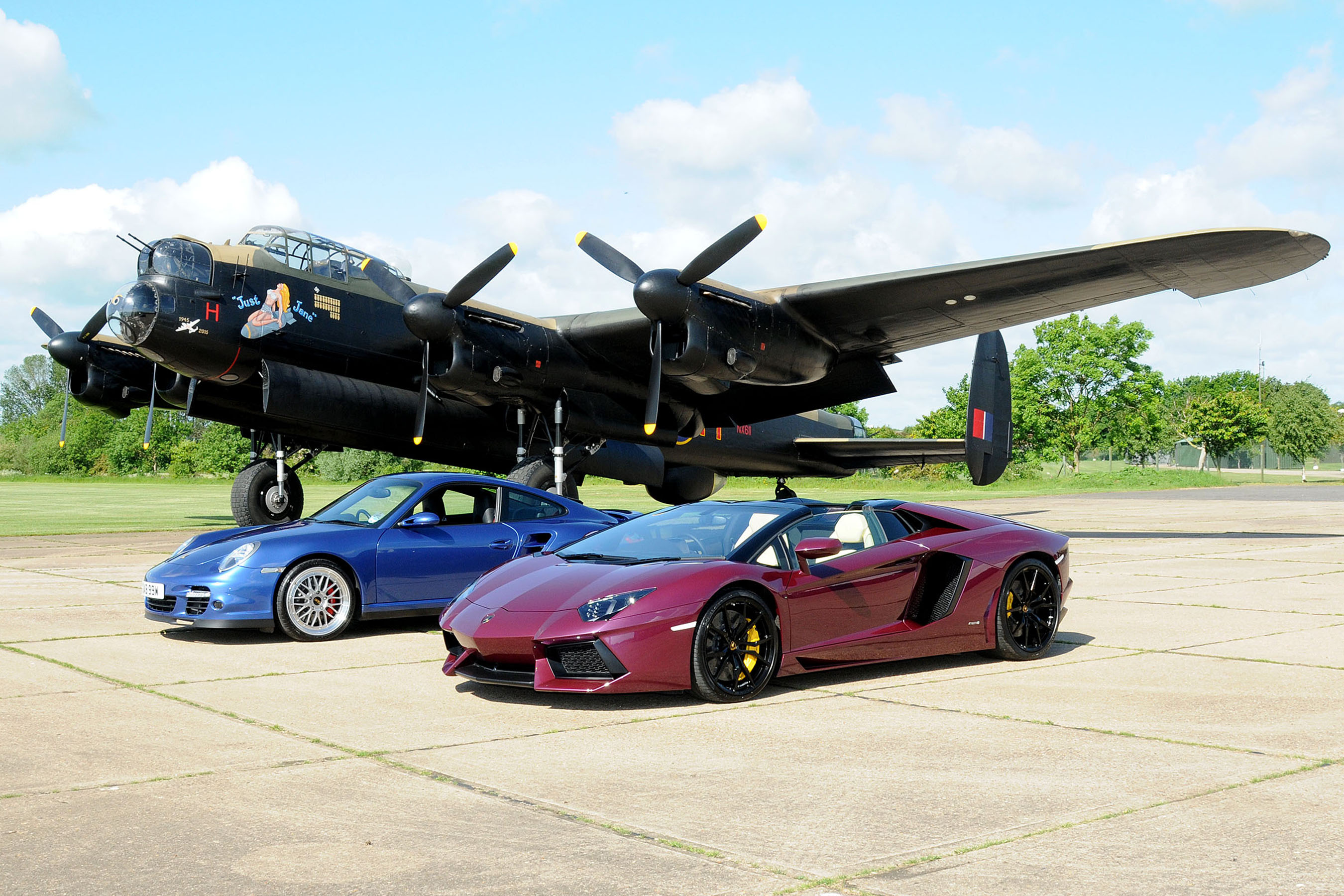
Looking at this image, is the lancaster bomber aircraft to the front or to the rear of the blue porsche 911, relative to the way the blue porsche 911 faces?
to the rear

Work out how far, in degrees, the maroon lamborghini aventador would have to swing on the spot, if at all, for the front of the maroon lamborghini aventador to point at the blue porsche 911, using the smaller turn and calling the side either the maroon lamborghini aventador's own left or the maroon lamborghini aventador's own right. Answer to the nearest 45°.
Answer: approximately 90° to the maroon lamborghini aventador's own right

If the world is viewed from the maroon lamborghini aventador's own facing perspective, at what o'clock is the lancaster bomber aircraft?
The lancaster bomber aircraft is roughly at 4 o'clock from the maroon lamborghini aventador.

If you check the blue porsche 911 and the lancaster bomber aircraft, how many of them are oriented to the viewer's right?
0

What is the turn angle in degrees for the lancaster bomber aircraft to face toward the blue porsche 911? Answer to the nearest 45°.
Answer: approximately 45° to its left

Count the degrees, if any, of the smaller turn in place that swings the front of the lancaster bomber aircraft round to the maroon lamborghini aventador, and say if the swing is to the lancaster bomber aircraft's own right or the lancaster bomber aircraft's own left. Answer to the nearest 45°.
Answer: approximately 45° to the lancaster bomber aircraft's own left

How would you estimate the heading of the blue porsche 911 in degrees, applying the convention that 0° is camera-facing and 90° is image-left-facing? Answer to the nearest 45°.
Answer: approximately 45°

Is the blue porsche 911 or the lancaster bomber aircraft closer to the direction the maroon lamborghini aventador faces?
the blue porsche 911
